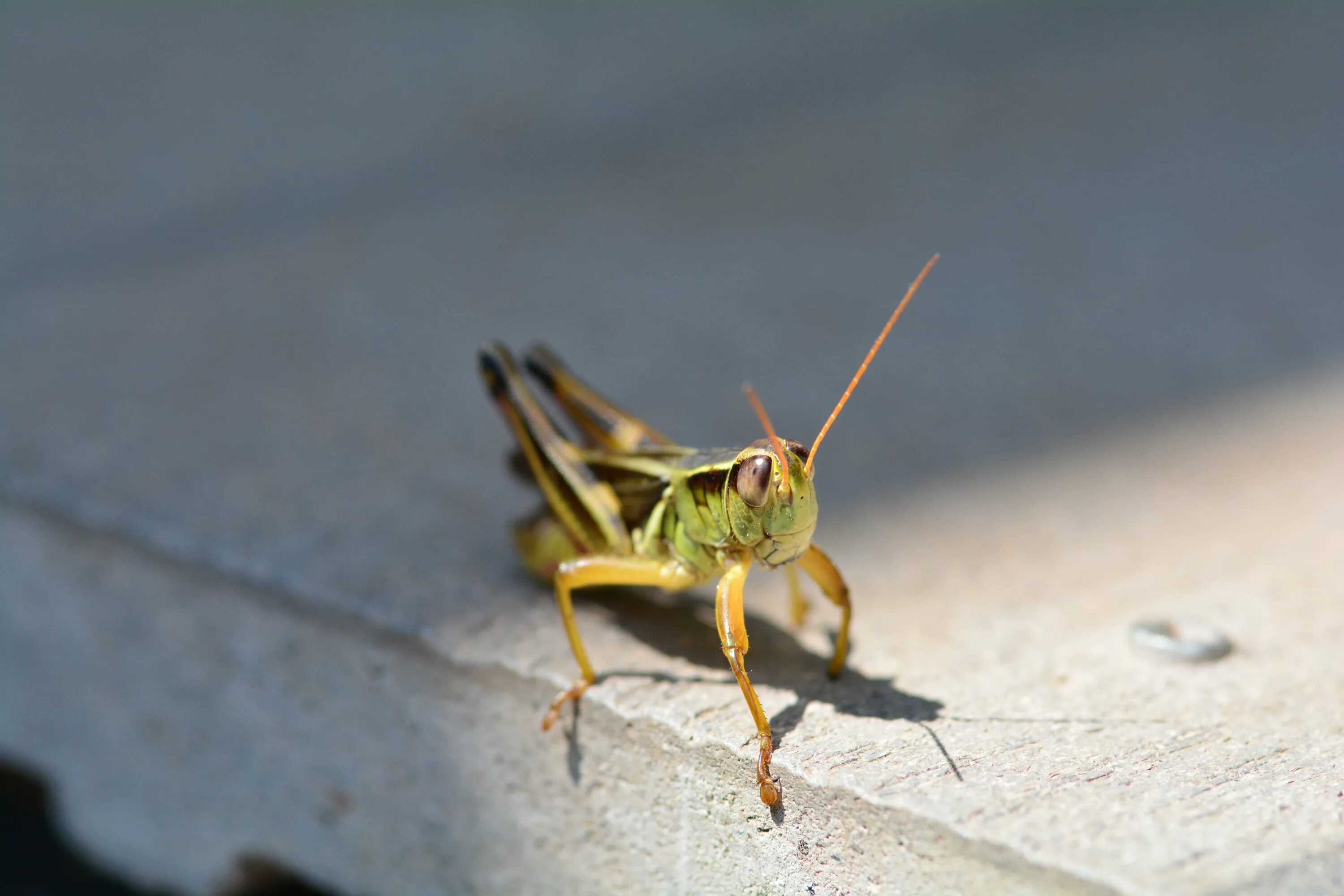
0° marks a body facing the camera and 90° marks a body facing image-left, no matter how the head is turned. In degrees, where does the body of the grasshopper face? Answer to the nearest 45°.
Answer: approximately 315°
